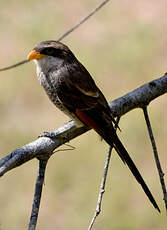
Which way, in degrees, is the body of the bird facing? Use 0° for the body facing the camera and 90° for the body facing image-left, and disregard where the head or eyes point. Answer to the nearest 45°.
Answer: approximately 90°
